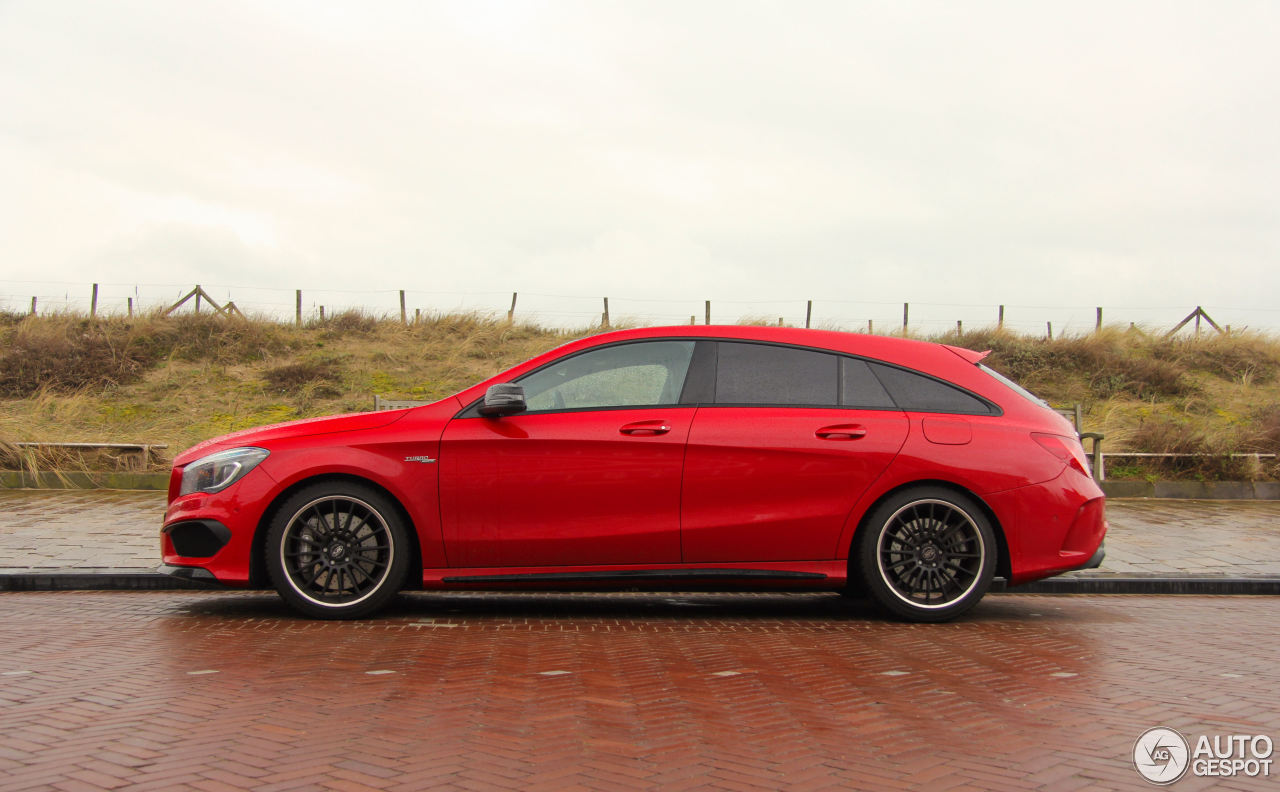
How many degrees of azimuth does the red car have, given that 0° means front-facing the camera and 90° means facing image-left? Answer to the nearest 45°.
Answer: approximately 90°

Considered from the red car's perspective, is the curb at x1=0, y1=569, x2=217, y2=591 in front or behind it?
in front
